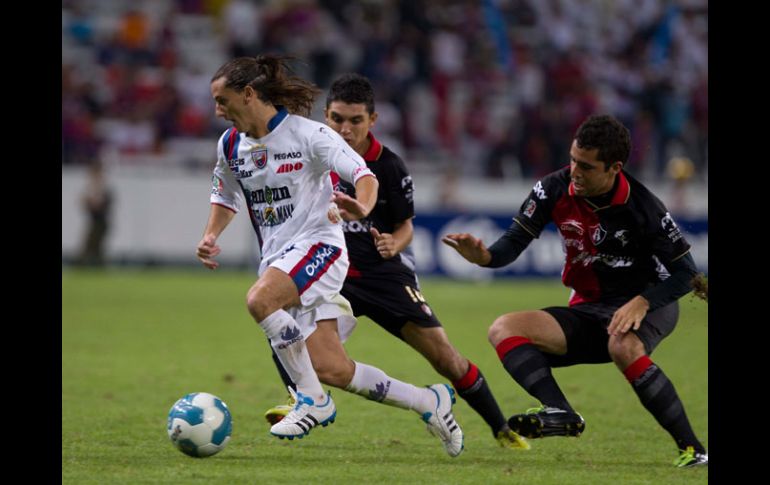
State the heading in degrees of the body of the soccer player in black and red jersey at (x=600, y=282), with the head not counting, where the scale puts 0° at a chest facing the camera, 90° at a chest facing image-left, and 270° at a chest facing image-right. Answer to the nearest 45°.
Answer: approximately 45°

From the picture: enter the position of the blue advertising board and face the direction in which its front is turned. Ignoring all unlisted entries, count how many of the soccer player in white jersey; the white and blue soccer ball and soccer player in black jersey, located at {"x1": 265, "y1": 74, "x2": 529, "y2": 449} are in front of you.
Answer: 3

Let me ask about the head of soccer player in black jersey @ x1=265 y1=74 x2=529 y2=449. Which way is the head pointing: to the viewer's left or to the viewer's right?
to the viewer's left

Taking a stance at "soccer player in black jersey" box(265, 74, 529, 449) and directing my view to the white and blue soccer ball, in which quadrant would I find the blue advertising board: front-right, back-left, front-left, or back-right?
back-right

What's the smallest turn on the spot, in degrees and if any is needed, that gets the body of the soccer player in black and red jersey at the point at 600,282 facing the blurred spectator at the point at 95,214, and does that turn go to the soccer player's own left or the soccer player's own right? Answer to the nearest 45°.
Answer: approximately 90° to the soccer player's own right

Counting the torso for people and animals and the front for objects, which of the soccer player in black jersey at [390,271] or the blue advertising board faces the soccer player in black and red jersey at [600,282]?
the blue advertising board

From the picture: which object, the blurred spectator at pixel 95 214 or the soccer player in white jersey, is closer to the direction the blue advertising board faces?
the soccer player in white jersey

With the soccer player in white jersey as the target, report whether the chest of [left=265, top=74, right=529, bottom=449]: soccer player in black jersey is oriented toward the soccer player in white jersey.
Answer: yes

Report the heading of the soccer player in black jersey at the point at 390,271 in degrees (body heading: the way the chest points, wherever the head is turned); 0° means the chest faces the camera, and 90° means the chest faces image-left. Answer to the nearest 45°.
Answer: approximately 45°

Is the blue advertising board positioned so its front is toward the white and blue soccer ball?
yes

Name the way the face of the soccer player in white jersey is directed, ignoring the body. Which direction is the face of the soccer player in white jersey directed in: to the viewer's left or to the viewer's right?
to the viewer's left

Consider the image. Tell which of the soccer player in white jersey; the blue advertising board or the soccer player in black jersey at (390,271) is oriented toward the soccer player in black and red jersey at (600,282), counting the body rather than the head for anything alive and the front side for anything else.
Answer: the blue advertising board

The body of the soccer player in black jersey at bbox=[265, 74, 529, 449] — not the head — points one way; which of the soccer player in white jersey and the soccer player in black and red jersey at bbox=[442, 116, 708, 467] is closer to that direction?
the soccer player in white jersey
